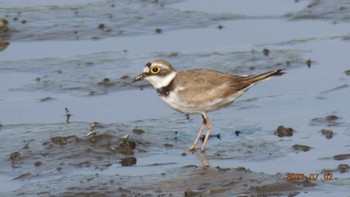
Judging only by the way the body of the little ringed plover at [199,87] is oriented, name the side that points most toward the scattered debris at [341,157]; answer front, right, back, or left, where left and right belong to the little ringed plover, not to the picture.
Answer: back

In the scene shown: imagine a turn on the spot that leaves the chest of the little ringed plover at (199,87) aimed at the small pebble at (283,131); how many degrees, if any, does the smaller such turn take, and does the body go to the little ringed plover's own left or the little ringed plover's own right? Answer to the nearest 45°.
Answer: approximately 180°

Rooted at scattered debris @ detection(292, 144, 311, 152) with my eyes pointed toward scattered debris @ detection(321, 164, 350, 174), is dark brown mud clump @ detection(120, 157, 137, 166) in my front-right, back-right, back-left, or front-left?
back-right

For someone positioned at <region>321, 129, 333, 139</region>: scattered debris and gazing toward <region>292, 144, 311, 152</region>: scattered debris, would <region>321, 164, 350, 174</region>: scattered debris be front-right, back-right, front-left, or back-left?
front-left

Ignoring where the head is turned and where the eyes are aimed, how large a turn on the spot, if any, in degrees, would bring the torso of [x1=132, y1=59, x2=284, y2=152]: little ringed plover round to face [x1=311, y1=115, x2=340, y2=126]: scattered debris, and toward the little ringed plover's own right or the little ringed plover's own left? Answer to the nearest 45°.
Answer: approximately 180°

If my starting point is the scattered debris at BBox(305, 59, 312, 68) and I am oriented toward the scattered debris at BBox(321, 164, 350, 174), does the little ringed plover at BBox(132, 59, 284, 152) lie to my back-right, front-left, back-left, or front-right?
front-right

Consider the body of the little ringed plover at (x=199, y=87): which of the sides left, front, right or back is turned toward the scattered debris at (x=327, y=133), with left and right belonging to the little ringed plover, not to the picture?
back

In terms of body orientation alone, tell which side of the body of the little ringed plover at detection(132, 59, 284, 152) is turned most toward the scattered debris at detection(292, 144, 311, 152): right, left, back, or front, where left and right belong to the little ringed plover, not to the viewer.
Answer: back

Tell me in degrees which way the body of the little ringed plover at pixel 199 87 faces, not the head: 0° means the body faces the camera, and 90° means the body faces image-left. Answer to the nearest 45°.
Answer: approximately 90°

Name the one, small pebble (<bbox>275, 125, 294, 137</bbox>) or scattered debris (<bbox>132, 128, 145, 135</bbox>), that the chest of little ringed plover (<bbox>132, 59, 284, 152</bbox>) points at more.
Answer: the scattered debris
